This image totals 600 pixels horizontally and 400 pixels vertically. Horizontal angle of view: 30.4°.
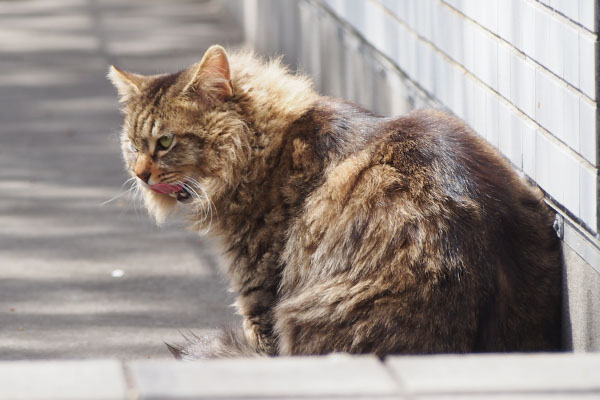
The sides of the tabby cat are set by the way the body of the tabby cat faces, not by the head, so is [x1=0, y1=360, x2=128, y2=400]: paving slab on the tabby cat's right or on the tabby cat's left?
on the tabby cat's left
